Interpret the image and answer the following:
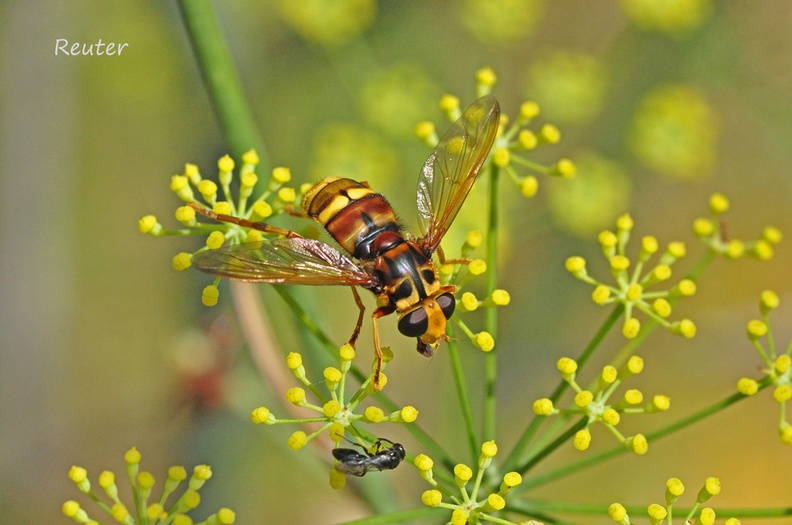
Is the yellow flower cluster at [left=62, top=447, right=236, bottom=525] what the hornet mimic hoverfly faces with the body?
no

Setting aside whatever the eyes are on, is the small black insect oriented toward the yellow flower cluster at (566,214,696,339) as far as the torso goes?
yes

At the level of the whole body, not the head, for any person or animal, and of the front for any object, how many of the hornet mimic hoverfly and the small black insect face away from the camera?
0

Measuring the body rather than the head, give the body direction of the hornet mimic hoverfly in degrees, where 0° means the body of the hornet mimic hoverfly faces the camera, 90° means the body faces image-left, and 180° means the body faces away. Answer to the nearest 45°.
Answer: approximately 315°

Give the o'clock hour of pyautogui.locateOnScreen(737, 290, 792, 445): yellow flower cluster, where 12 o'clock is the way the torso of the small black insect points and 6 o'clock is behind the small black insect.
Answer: The yellow flower cluster is roughly at 12 o'clock from the small black insect.

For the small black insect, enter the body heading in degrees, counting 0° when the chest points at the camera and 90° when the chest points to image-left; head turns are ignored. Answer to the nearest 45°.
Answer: approximately 270°
